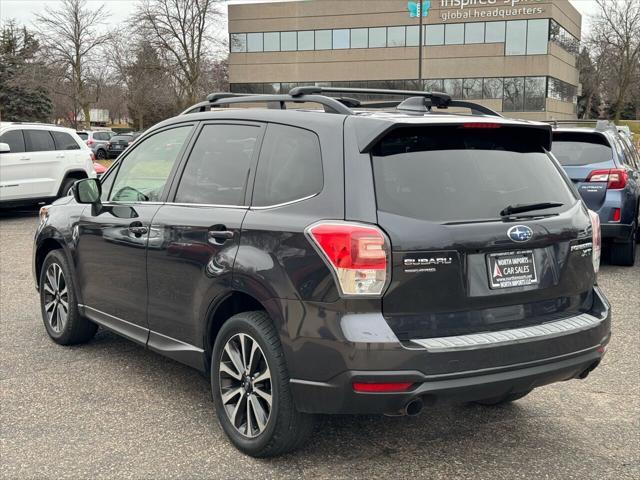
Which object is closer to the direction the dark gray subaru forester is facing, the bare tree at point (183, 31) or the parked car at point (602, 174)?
the bare tree

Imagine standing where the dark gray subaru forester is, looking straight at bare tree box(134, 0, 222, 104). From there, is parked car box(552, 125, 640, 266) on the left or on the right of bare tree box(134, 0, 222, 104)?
right

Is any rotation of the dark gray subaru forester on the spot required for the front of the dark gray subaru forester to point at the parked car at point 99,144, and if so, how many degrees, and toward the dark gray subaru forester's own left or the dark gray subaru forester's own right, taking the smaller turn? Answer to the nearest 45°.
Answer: approximately 45° to the dark gray subaru forester's own right

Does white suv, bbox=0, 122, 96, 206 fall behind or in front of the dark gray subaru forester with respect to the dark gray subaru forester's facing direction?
in front

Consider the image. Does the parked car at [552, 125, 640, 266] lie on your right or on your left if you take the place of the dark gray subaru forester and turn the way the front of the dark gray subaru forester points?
on your right

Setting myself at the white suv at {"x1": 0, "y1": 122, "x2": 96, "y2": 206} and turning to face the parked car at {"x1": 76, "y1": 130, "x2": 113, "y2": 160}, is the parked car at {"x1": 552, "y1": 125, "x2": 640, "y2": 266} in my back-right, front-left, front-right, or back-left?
back-right

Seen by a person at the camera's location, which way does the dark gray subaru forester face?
facing away from the viewer and to the left of the viewer

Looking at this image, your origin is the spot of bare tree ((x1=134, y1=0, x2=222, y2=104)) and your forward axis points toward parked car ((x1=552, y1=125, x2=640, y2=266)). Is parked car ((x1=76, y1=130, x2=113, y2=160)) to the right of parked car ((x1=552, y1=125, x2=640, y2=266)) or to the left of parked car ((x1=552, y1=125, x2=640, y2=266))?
right

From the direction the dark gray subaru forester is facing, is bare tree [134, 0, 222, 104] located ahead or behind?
ahead
